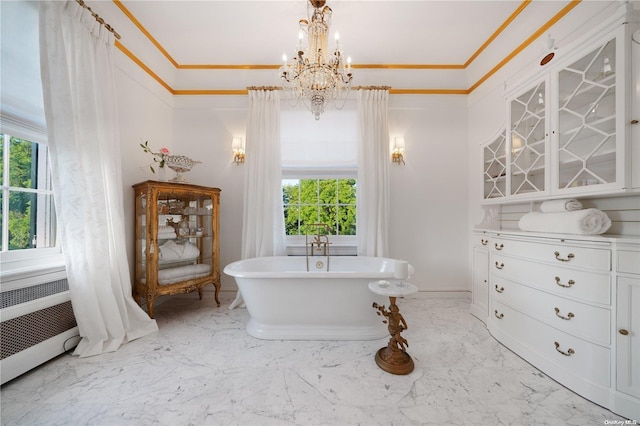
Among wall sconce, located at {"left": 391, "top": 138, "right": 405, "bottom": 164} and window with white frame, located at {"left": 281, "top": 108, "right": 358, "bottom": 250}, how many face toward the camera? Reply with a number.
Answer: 2

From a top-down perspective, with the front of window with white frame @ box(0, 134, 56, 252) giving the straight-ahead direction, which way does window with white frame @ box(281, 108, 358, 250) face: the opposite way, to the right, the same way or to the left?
to the right

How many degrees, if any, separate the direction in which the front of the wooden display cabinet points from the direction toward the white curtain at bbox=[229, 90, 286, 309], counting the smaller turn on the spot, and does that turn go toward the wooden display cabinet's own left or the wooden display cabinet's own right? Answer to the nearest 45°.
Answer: approximately 45° to the wooden display cabinet's own left

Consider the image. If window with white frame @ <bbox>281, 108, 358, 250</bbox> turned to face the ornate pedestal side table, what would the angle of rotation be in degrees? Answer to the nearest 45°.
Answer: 0° — it already faces it

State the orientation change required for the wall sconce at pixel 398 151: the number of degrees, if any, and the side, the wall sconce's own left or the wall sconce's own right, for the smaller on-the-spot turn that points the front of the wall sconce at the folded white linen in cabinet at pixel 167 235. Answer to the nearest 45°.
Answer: approximately 45° to the wall sconce's own right

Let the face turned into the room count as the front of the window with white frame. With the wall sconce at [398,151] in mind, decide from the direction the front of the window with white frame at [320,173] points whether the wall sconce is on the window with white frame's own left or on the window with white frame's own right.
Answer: on the window with white frame's own left

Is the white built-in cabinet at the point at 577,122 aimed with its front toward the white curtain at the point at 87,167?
yes

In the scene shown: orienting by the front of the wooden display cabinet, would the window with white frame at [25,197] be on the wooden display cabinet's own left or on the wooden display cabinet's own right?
on the wooden display cabinet's own right

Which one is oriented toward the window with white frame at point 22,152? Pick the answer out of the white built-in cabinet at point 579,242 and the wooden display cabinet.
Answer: the white built-in cabinet

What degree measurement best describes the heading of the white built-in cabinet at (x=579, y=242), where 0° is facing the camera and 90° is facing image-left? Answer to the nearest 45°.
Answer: approximately 45°

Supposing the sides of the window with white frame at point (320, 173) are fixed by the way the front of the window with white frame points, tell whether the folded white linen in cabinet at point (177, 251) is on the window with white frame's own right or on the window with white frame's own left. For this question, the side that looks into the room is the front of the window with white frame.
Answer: on the window with white frame's own right

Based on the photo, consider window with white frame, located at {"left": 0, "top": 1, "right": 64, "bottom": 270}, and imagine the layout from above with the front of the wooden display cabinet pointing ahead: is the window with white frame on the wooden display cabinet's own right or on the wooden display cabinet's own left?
on the wooden display cabinet's own right

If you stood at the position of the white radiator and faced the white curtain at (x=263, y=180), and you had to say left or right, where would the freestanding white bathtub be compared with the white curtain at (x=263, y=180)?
right
